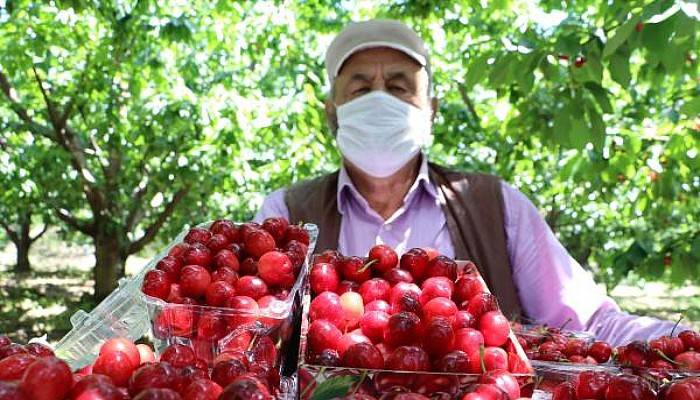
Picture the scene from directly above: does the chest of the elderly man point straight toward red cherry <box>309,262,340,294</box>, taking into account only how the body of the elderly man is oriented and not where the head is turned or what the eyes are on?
yes

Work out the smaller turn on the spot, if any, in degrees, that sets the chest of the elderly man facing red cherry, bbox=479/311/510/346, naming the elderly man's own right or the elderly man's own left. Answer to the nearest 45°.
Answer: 0° — they already face it

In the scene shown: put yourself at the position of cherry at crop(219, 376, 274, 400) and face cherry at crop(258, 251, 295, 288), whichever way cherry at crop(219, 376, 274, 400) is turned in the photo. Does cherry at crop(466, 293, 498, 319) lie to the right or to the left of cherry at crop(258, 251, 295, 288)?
right

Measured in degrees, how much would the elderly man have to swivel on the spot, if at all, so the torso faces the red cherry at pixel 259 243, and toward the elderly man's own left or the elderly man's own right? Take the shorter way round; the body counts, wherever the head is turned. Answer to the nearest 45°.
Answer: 0° — they already face it

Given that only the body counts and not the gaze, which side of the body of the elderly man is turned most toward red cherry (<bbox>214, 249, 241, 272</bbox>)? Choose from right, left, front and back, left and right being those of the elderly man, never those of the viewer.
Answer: front

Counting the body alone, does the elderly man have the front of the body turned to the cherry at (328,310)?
yes

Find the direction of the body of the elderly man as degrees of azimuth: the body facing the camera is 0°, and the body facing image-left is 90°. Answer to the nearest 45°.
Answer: approximately 0°

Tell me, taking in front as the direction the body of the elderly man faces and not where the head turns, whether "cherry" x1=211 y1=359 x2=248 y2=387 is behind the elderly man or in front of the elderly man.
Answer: in front

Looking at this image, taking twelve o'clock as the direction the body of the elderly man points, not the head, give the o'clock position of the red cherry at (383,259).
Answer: The red cherry is roughly at 12 o'clock from the elderly man.

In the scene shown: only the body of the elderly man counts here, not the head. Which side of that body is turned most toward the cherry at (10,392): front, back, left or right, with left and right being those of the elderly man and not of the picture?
front

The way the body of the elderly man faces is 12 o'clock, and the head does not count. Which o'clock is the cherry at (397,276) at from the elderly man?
The cherry is roughly at 12 o'clock from the elderly man.

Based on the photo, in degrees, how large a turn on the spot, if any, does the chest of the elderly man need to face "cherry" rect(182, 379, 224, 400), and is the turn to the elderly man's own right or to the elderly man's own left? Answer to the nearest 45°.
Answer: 0° — they already face it

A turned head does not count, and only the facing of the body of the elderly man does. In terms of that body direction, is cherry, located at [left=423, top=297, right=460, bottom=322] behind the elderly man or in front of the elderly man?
in front

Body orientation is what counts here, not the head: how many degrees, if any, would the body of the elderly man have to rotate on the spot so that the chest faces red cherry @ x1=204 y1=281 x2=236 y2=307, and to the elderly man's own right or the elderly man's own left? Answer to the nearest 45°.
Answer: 0° — they already face it
